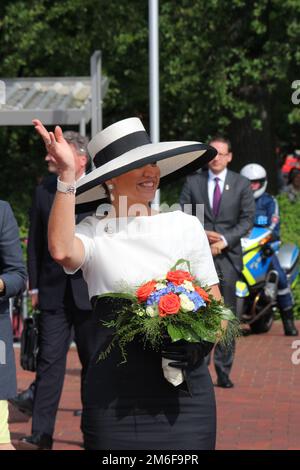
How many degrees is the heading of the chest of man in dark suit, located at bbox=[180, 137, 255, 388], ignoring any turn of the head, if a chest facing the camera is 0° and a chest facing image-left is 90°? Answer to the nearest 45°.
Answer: approximately 0°

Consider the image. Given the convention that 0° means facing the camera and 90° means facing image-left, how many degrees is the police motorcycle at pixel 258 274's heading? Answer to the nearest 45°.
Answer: approximately 45°

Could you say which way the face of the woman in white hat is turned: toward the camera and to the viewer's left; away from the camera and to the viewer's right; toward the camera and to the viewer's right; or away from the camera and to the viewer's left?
toward the camera and to the viewer's right

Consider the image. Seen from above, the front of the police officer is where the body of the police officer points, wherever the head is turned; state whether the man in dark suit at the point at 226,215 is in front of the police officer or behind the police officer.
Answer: in front

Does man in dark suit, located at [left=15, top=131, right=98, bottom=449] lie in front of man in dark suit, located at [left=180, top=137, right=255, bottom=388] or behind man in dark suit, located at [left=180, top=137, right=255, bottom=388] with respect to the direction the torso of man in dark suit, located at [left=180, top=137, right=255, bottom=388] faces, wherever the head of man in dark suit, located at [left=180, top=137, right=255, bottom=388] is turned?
in front

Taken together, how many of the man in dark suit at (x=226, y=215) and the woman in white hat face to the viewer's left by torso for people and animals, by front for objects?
0

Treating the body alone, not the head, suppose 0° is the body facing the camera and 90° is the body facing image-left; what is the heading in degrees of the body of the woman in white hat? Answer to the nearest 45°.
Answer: approximately 315°

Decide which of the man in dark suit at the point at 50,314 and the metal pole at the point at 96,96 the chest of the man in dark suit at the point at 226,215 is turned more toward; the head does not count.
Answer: the man in dark suit

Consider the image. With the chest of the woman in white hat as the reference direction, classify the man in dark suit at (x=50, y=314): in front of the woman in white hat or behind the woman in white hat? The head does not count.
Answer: behind
